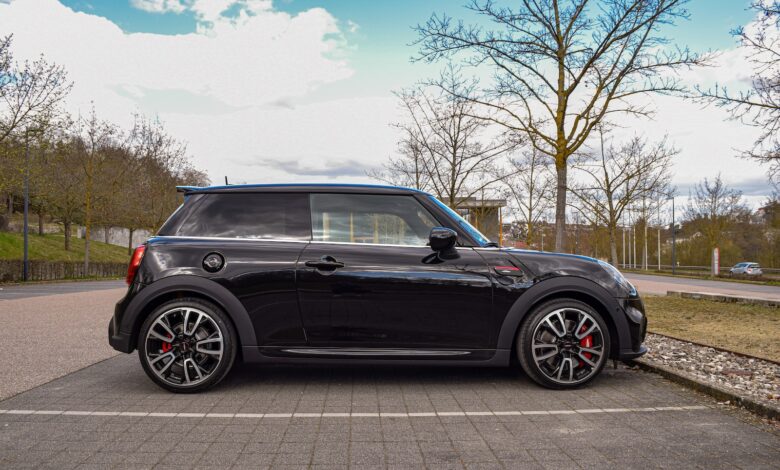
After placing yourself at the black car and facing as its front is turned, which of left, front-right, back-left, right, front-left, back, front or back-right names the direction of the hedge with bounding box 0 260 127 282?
back-left

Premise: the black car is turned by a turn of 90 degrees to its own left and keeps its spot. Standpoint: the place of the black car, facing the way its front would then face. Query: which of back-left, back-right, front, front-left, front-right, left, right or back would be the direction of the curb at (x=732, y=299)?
front-right

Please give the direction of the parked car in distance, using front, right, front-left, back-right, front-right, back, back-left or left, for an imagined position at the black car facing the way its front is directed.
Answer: front-left

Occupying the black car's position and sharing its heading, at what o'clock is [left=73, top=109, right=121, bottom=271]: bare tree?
The bare tree is roughly at 8 o'clock from the black car.

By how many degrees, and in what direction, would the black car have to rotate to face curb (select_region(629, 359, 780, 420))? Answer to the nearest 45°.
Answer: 0° — it already faces it

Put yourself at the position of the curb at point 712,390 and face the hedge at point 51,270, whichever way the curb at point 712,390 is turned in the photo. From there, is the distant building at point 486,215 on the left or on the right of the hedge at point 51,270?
right

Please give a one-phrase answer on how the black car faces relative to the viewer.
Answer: facing to the right of the viewer

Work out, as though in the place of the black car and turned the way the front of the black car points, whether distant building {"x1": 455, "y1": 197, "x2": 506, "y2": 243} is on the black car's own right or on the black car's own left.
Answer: on the black car's own left

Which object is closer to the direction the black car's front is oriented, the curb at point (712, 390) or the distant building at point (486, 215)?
the curb
